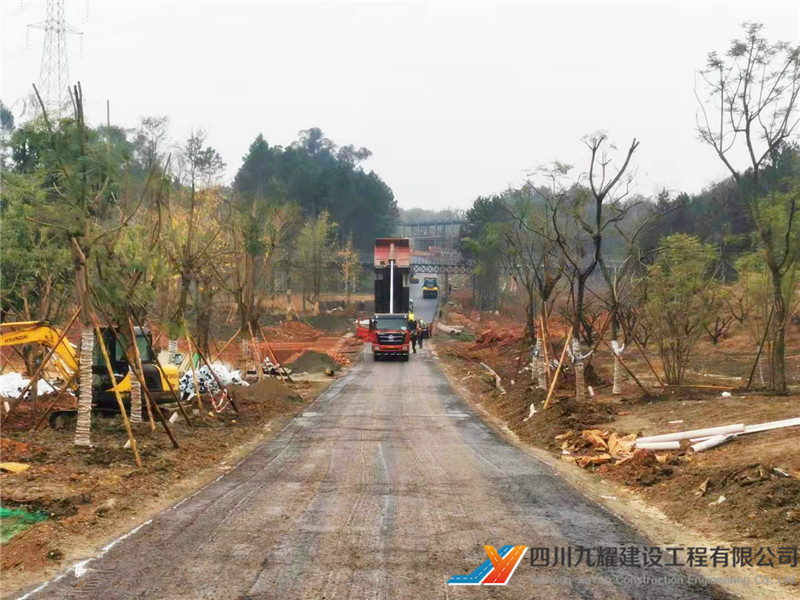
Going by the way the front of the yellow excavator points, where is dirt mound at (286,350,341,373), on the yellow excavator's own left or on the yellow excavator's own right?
on the yellow excavator's own right

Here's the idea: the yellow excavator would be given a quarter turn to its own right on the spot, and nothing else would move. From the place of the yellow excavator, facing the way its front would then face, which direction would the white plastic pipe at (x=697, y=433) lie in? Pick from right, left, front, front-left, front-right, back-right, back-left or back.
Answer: back-right

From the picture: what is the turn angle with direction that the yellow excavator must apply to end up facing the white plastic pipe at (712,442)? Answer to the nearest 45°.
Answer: approximately 135° to its left

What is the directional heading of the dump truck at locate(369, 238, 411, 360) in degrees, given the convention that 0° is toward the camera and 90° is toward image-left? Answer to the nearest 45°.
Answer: approximately 0°

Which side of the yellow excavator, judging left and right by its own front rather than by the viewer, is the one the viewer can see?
left

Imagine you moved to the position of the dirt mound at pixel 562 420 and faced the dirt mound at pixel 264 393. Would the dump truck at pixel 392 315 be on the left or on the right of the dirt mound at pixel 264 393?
right

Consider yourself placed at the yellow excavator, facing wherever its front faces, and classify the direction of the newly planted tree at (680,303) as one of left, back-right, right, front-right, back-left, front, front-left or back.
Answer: back

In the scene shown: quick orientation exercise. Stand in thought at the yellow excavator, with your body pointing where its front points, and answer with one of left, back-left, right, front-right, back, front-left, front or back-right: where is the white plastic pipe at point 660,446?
back-left

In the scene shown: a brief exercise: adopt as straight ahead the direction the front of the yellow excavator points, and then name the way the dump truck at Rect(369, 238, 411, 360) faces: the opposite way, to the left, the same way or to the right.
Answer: to the left

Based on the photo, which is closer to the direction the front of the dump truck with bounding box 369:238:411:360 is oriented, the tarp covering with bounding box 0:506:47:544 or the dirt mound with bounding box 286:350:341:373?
the tarp covering

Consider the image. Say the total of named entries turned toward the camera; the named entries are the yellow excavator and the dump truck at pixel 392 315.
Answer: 1

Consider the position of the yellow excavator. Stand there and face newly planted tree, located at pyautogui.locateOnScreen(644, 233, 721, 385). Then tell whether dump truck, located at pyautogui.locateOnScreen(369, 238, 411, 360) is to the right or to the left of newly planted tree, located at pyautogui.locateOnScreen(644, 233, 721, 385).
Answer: left
